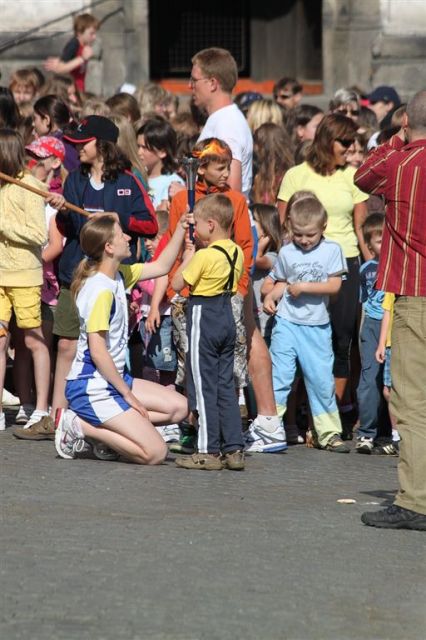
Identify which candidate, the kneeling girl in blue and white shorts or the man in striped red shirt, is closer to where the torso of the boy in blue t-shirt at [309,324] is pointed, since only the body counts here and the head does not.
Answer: the man in striped red shirt

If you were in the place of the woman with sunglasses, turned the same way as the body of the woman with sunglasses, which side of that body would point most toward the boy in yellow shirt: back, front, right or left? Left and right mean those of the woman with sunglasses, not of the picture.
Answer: right

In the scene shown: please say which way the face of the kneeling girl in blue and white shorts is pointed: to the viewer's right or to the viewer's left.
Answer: to the viewer's right

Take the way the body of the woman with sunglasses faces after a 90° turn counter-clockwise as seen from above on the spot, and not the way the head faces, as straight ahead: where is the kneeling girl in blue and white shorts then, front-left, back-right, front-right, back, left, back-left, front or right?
back

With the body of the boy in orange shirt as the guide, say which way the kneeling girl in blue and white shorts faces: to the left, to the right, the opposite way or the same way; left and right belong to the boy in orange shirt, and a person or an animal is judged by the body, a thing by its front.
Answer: to the left

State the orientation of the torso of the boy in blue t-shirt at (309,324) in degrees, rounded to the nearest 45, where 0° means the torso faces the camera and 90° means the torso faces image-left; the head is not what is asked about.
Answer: approximately 0°

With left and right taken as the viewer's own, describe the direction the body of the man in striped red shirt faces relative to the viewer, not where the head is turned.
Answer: facing away from the viewer and to the left of the viewer

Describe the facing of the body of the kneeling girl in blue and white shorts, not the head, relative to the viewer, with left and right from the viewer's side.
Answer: facing to the right of the viewer
